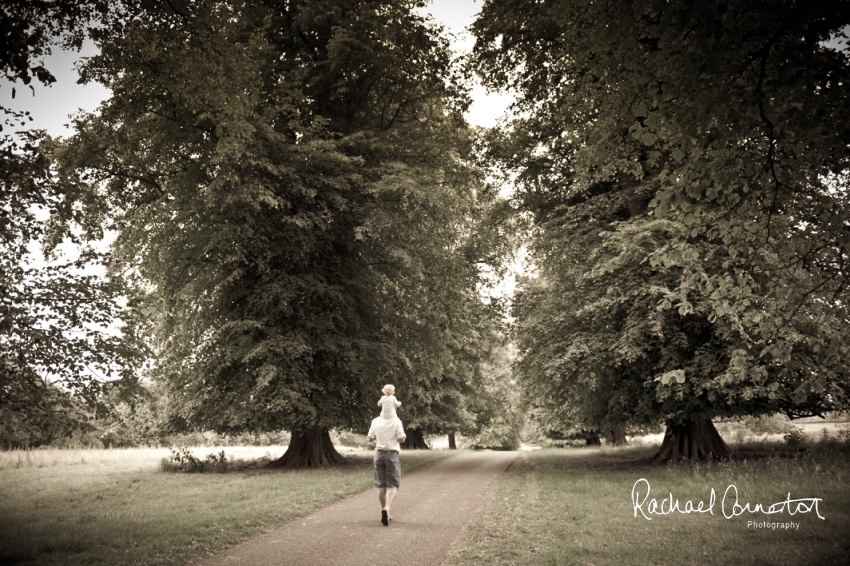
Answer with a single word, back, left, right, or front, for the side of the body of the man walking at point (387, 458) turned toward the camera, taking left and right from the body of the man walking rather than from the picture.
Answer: back

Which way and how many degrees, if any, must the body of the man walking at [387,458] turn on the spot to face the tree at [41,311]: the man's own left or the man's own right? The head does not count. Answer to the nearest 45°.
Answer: approximately 90° to the man's own left

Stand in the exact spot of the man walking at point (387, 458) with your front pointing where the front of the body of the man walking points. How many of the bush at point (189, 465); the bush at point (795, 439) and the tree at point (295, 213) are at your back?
0

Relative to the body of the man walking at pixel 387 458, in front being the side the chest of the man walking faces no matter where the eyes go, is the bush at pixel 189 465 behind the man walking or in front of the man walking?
in front

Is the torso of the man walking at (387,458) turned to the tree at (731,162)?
no

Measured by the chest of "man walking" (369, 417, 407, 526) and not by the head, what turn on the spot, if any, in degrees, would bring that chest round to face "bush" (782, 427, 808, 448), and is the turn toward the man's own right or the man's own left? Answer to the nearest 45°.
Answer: approximately 45° to the man's own right

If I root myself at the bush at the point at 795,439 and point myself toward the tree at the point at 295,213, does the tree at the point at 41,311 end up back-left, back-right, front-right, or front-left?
front-left

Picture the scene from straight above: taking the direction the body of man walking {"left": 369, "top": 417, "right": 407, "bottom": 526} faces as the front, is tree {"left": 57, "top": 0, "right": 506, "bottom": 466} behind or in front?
in front
